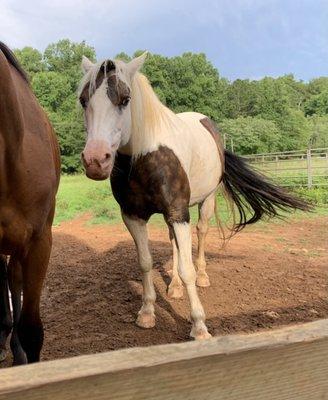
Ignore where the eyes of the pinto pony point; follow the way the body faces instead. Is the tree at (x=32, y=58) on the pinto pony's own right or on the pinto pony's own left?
on the pinto pony's own right

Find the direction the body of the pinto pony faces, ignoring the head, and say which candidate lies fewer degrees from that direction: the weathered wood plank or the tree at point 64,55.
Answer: the weathered wood plank

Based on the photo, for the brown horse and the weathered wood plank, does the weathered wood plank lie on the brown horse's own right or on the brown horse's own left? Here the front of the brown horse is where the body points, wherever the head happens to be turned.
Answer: on the brown horse's own left

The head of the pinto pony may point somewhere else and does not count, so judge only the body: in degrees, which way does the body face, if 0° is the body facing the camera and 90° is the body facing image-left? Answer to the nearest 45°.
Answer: approximately 45°

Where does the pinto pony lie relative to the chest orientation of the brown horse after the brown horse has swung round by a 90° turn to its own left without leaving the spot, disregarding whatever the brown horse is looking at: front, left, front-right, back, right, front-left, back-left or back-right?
left
